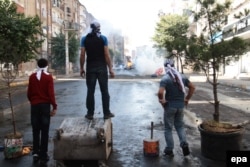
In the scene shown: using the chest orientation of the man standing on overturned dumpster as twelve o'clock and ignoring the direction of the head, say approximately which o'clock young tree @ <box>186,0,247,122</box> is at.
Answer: The young tree is roughly at 3 o'clock from the man standing on overturned dumpster.

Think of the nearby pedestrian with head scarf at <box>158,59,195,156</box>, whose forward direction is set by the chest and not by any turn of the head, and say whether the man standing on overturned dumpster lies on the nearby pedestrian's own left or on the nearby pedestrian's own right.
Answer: on the nearby pedestrian's own left

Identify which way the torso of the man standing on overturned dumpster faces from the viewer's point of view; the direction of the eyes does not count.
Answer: away from the camera

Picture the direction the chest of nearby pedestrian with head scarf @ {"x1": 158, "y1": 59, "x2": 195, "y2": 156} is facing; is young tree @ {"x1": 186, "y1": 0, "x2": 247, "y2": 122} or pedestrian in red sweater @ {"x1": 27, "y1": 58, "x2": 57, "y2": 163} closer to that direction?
the young tree

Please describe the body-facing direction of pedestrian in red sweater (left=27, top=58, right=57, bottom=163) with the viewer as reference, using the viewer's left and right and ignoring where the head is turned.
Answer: facing away from the viewer

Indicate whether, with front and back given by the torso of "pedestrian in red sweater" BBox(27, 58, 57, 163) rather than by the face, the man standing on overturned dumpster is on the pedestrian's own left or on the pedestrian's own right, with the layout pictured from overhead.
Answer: on the pedestrian's own right

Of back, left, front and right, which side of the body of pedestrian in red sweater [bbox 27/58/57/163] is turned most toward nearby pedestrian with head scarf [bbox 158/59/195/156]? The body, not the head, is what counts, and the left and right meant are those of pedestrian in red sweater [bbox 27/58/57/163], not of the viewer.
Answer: right
